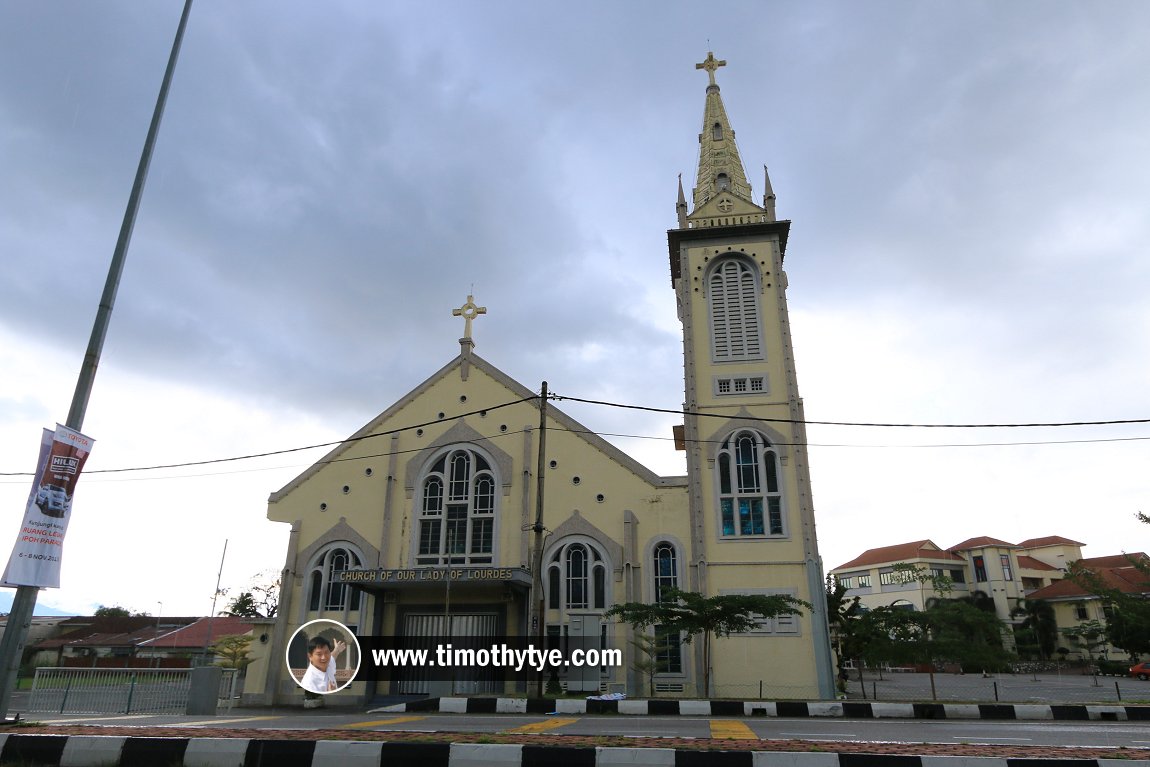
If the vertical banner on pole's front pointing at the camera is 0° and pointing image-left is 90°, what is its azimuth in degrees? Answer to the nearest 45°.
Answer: approximately 0°

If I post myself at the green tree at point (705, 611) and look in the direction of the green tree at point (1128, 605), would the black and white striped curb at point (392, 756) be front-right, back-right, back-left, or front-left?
back-right

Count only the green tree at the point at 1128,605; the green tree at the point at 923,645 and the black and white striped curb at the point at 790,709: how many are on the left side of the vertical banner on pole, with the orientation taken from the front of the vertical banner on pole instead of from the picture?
3

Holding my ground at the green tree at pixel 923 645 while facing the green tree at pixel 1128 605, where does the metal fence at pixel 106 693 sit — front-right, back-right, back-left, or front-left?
back-left

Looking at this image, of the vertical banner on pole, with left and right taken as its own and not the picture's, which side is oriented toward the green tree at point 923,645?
left

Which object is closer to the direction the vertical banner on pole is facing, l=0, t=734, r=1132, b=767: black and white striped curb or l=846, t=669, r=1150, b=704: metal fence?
the black and white striped curb

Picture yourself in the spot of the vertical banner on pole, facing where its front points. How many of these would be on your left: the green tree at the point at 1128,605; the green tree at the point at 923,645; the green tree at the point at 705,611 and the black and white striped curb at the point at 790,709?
4

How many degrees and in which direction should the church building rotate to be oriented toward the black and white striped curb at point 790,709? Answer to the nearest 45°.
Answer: approximately 45° to its left

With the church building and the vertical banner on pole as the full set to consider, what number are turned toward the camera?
2

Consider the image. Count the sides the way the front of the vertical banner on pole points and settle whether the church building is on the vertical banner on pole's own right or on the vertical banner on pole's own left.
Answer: on the vertical banner on pole's own left

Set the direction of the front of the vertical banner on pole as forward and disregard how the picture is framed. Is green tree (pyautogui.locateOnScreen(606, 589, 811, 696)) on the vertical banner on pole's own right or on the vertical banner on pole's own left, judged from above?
on the vertical banner on pole's own left

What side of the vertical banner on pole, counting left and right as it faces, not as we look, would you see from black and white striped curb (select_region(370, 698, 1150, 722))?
left

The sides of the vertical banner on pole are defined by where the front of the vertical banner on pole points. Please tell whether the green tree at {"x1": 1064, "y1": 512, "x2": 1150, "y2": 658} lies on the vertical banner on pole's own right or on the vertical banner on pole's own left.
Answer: on the vertical banner on pole's own left

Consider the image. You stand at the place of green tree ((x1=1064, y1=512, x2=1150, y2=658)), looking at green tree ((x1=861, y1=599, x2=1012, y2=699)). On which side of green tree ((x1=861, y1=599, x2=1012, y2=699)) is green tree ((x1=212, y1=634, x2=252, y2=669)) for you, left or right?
right

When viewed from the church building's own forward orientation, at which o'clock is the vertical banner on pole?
The vertical banner on pole is roughly at 1 o'clock from the church building.
